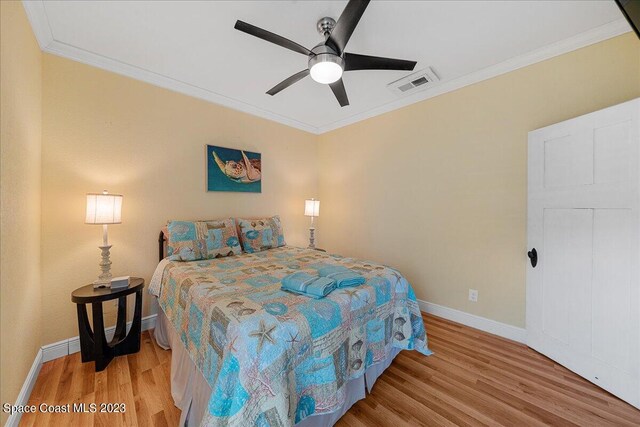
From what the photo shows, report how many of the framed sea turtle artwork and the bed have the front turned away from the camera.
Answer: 0

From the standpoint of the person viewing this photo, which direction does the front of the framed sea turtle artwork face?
facing the viewer and to the right of the viewer

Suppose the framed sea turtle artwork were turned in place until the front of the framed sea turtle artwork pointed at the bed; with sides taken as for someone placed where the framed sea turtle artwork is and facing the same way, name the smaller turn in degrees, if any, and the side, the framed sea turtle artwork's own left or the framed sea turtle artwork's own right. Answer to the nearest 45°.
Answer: approximately 45° to the framed sea turtle artwork's own right

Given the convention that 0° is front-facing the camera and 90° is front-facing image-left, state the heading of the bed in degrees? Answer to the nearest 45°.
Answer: approximately 315°

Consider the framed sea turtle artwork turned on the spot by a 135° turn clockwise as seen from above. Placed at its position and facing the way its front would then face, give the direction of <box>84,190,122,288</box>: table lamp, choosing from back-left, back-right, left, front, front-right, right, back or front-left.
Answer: front-left

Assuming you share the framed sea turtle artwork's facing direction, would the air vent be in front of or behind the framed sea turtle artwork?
in front
